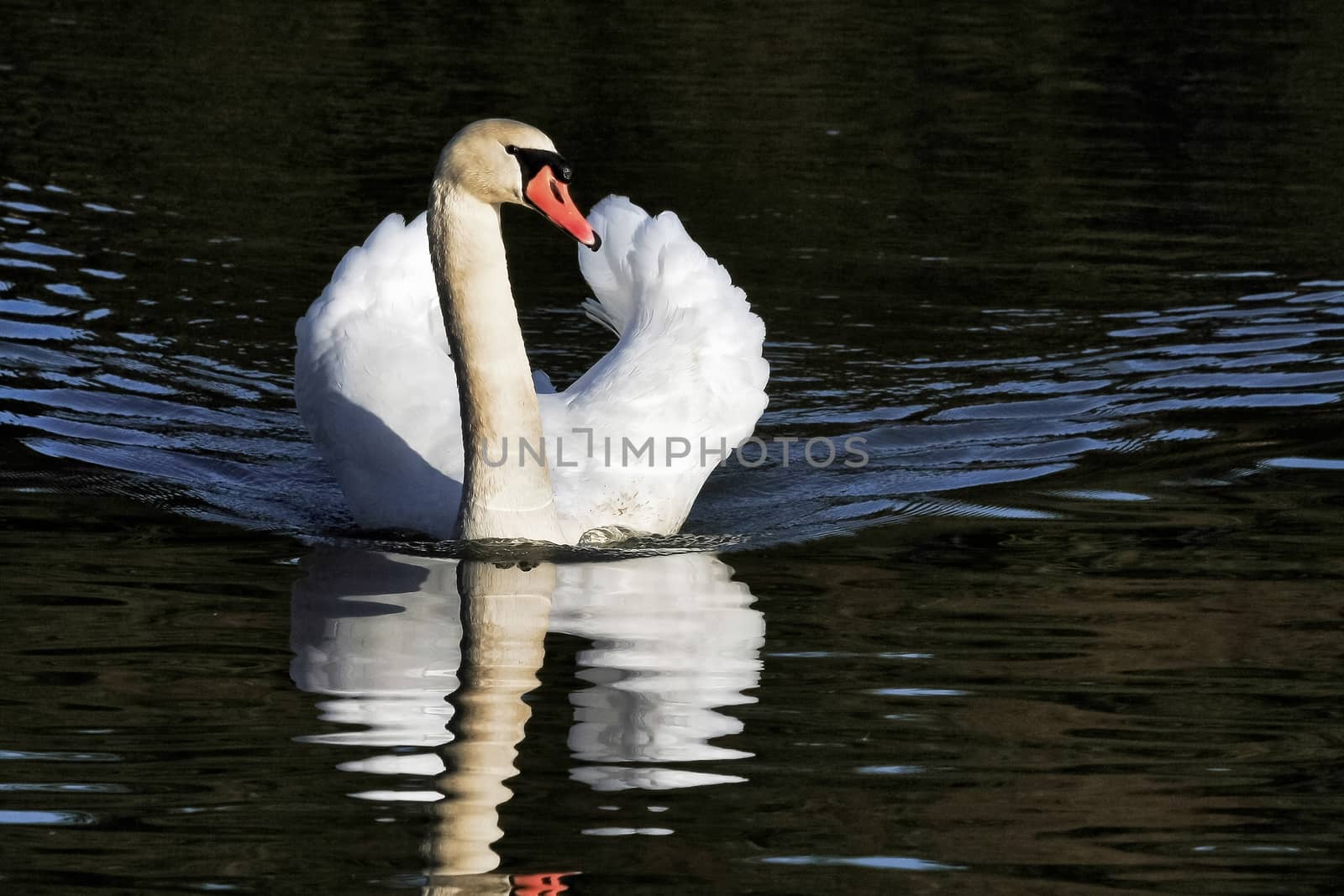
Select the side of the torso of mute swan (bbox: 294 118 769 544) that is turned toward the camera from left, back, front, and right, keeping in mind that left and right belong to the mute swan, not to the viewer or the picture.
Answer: front
